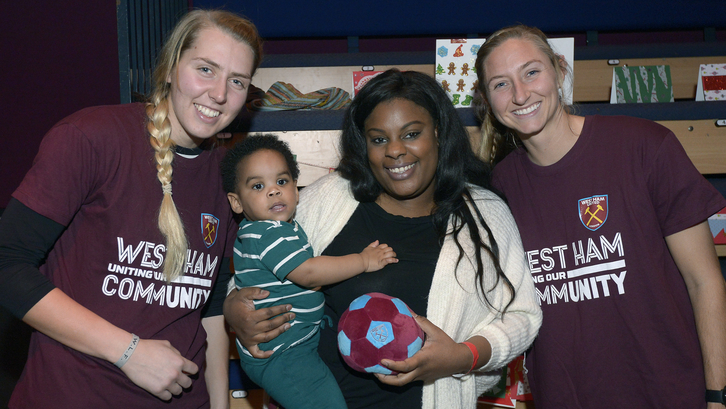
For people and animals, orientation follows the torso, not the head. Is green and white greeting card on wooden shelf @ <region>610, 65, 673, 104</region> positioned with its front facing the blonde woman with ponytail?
yes

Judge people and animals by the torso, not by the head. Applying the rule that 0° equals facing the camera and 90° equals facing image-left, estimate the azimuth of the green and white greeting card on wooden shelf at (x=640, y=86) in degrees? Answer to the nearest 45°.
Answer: approximately 0°

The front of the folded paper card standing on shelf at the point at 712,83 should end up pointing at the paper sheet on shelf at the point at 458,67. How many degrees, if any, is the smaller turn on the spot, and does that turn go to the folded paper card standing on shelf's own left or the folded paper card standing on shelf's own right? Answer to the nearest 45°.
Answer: approximately 45° to the folded paper card standing on shelf's own right

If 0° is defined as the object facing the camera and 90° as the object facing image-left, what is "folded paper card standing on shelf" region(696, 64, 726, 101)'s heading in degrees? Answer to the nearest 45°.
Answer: approximately 0°

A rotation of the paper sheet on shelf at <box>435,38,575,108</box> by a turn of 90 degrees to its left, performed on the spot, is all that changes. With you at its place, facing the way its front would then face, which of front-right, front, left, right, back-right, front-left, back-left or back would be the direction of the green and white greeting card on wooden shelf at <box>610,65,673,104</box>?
front-left
